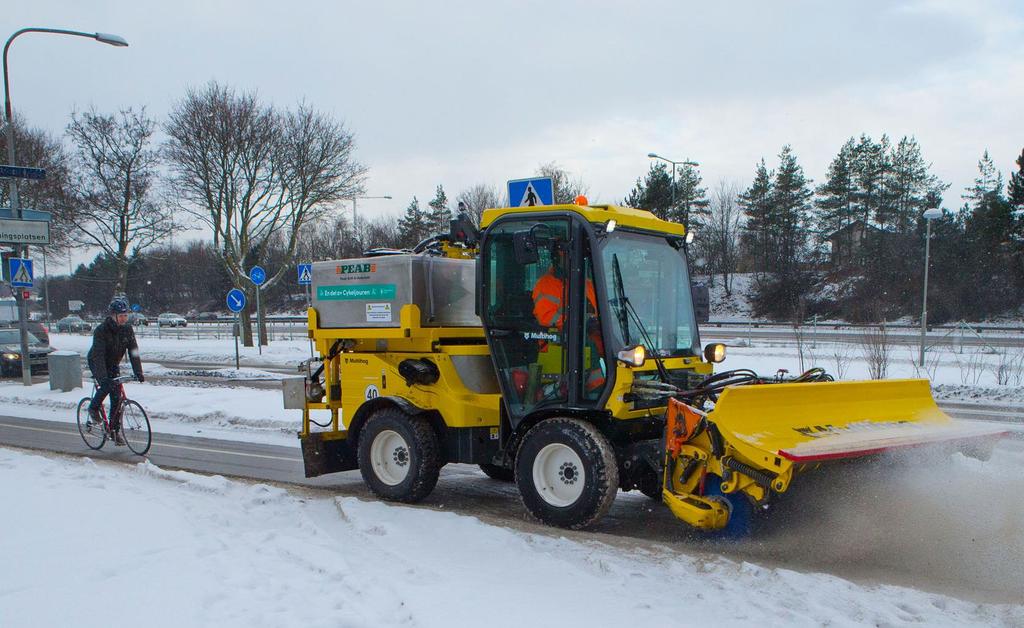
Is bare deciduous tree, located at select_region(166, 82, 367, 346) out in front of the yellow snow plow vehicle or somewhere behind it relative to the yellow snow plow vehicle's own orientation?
behind

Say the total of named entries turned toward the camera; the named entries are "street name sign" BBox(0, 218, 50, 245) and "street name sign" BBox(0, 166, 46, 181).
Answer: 2

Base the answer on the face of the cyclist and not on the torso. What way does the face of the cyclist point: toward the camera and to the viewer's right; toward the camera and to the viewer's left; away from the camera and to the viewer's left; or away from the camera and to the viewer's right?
toward the camera and to the viewer's right

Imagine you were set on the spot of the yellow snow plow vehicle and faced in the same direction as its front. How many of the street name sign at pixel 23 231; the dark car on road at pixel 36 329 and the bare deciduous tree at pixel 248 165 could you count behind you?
3

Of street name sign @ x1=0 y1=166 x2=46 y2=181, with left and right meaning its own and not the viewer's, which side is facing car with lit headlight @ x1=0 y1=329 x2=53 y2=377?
back

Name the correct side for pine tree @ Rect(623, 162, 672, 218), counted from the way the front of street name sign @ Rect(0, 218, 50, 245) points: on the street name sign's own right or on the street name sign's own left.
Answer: on the street name sign's own left

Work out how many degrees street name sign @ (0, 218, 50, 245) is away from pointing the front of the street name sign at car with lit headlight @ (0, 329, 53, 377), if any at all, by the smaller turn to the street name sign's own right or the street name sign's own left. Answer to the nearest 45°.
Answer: approximately 180°

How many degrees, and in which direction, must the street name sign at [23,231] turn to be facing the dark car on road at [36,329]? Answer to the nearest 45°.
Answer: approximately 180°

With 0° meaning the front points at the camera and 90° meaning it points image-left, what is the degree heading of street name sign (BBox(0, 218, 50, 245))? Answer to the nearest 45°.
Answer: approximately 0°
